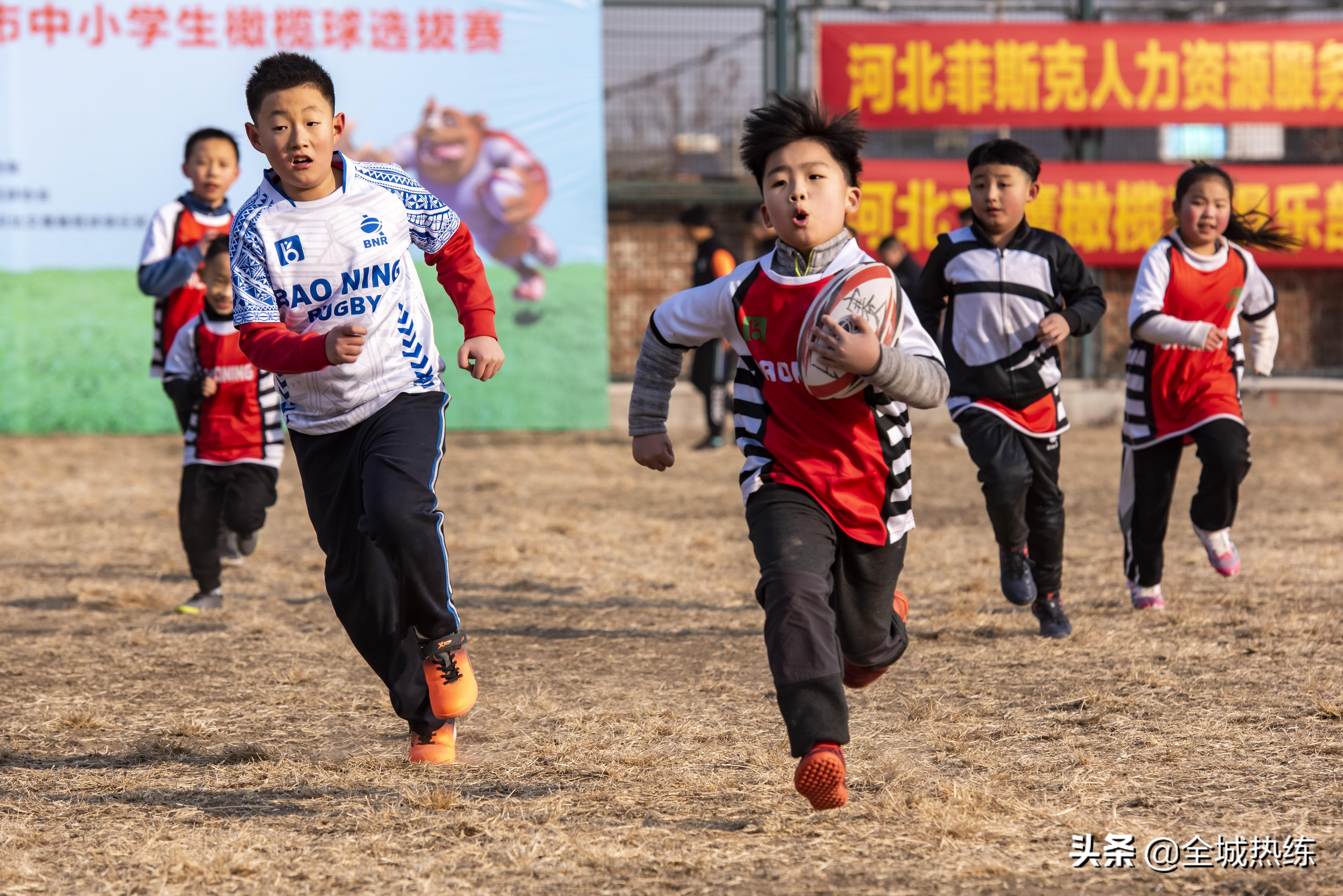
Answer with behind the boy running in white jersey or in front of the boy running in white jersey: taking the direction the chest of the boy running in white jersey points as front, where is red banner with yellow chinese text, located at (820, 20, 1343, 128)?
behind

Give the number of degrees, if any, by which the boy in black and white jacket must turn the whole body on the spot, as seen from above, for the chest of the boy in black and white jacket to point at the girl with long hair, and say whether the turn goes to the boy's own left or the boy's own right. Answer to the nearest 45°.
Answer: approximately 135° to the boy's own left

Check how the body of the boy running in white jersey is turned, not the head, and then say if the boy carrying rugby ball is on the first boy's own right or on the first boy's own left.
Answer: on the first boy's own left

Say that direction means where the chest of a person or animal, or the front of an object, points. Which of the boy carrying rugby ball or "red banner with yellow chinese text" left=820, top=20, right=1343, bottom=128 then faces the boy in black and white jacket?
the red banner with yellow chinese text

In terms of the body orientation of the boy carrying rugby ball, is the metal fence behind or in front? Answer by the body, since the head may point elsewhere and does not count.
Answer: behind

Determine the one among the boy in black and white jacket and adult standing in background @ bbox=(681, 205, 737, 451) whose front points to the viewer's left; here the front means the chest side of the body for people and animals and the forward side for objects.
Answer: the adult standing in background

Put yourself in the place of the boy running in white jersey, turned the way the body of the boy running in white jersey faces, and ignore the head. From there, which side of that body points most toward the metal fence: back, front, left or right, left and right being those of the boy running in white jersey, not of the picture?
back

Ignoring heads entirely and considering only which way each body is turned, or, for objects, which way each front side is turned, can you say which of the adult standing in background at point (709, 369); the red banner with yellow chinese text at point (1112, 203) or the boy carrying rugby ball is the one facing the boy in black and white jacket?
the red banner with yellow chinese text

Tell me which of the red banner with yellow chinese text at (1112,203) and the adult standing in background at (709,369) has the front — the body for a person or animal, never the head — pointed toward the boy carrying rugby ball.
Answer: the red banner with yellow chinese text

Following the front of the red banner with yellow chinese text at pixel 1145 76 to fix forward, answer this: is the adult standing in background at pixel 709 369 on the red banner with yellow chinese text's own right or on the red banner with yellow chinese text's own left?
on the red banner with yellow chinese text's own right

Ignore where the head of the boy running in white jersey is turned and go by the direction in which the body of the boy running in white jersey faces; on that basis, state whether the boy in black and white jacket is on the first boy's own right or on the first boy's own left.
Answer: on the first boy's own left

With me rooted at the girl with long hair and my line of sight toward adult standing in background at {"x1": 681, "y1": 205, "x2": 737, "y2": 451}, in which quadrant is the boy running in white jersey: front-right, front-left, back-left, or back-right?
back-left
